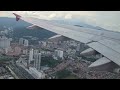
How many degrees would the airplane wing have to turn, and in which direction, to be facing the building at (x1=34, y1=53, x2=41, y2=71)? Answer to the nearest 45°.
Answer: approximately 90° to its left

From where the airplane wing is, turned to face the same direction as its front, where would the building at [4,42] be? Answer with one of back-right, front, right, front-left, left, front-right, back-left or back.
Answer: left

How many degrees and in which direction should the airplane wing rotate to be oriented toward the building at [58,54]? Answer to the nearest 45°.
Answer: approximately 90° to its left
